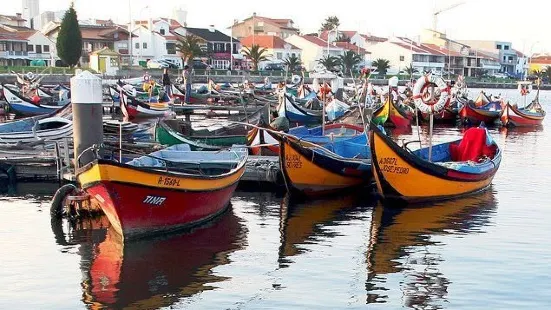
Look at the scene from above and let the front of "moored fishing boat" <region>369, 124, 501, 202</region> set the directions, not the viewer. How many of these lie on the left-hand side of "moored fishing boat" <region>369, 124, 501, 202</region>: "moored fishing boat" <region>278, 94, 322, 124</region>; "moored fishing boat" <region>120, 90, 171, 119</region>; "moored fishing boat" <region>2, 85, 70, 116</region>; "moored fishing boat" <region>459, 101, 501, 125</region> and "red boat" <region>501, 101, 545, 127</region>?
0

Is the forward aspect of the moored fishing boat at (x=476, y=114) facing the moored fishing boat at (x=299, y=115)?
yes

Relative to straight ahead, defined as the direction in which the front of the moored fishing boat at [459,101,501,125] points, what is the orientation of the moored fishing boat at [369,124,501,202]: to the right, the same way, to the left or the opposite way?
the same way

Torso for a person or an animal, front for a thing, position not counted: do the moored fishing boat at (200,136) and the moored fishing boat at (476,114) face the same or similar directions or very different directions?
same or similar directions

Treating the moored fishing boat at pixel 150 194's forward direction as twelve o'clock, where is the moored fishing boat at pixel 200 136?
the moored fishing boat at pixel 200 136 is roughly at 5 o'clock from the moored fishing boat at pixel 150 194.

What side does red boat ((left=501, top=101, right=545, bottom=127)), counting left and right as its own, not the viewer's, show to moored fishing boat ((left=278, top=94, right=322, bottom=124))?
front

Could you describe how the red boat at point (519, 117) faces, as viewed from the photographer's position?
facing the viewer and to the left of the viewer

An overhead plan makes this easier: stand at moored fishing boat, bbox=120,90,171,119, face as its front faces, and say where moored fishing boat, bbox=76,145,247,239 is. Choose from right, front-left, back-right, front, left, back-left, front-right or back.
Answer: front-left

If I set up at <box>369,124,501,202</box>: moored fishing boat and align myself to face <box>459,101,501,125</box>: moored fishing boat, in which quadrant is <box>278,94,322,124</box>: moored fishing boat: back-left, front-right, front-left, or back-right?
front-left

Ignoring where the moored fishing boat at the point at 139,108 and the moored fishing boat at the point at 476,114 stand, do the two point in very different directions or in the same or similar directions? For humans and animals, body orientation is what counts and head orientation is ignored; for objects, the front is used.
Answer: same or similar directions

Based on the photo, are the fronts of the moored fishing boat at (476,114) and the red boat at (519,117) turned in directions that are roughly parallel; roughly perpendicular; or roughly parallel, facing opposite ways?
roughly parallel

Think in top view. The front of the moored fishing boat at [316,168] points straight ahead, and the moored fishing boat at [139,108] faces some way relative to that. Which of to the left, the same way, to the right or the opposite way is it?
the same way
